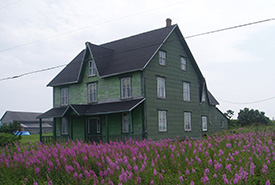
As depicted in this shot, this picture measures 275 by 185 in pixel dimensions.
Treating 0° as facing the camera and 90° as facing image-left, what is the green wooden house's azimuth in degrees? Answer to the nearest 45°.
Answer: approximately 45°

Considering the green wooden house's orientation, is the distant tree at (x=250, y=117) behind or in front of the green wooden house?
behind

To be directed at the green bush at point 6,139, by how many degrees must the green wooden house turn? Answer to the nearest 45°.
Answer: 0° — it already faces it

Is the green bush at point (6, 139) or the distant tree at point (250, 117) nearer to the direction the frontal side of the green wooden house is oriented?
the green bush
